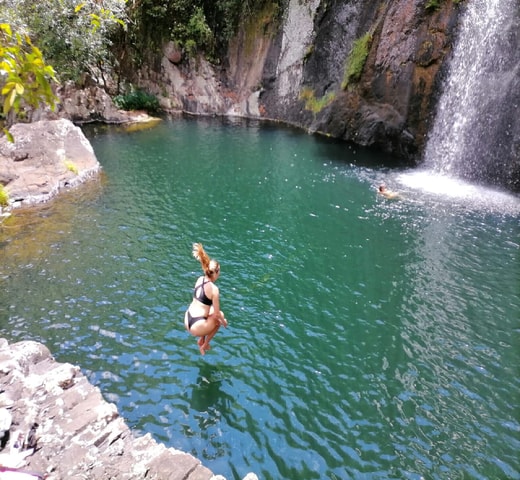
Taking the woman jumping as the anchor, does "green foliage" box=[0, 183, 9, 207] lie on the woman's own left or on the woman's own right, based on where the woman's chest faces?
on the woman's own left

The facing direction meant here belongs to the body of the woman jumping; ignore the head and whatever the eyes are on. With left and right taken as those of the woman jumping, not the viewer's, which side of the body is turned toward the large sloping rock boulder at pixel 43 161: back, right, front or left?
left

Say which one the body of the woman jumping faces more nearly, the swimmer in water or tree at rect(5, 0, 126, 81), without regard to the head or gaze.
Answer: the swimmer in water

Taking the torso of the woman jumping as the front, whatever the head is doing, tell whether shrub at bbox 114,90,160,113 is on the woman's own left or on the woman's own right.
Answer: on the woman's own left

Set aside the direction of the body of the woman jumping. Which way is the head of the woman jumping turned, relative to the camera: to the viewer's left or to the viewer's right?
to the viewer's right

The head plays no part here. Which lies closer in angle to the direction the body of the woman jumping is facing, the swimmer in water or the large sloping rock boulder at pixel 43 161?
the swimmer in water

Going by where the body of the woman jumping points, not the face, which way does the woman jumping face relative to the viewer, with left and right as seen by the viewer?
facing away from the viewer and to the right of the viewer

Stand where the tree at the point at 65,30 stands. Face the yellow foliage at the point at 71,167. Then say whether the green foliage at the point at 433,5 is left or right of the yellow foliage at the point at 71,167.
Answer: left
